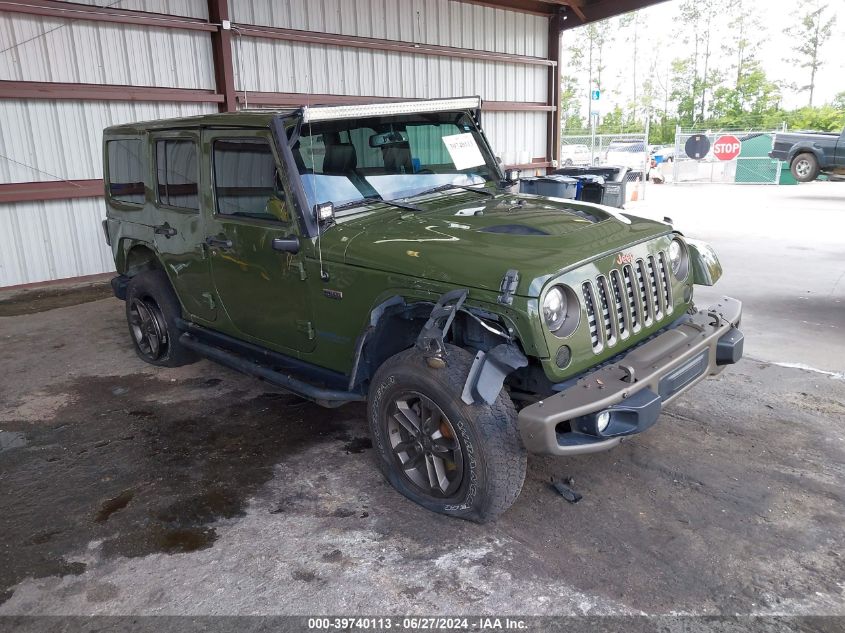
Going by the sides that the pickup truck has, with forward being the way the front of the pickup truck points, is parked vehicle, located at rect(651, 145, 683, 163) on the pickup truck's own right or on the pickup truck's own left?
on the pickup truck's own left

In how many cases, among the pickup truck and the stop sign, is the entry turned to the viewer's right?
1

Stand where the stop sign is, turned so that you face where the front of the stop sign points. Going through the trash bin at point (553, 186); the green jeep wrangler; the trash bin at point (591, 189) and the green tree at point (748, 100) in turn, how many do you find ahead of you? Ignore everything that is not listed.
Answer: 3

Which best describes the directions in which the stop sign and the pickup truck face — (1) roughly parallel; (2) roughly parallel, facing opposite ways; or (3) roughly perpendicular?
roughly perpendicular

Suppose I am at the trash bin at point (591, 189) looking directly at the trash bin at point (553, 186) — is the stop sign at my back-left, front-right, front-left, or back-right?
back-right

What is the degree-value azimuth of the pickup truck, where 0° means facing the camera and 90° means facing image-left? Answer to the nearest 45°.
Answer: approximately 270°

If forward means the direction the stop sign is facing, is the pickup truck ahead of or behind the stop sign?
ahead

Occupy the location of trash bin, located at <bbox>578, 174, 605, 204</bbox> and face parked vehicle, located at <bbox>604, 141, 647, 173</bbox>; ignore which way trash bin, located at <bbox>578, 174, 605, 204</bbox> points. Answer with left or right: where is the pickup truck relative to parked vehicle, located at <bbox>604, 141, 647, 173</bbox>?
right

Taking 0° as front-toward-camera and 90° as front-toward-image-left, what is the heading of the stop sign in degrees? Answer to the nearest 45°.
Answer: approximately 0°

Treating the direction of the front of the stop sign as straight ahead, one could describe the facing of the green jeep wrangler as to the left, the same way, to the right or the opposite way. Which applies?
to the left

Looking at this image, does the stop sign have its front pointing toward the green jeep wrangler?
yes

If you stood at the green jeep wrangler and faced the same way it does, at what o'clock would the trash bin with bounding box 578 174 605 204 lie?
The trash bin is roughly at 8 o'clock from the green jeep wrangler.

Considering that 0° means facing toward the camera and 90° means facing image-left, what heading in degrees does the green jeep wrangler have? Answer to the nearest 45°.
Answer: approximately 315°
